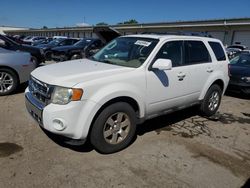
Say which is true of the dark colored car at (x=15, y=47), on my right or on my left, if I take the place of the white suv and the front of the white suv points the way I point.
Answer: on my right

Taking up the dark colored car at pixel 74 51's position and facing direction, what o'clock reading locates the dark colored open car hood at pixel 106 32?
the dark colored open car hood at pixel 106 32 is roughly at 10 o'clock from the dark colored car at pixel 74 51.

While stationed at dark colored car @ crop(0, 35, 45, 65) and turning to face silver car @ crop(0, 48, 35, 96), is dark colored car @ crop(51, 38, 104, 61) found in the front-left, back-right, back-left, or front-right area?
back-left

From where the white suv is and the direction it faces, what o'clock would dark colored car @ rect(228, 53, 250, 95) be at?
The dark colored car is roughly at 6 o'clock from the white suv.

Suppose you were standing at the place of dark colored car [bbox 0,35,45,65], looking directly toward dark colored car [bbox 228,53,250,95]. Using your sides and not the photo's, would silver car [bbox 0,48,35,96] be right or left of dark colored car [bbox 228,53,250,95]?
right

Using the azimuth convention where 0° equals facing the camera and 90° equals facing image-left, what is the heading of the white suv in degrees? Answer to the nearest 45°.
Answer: approximately 45°

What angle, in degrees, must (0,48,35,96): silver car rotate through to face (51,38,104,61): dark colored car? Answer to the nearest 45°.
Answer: approximately 135° to its right

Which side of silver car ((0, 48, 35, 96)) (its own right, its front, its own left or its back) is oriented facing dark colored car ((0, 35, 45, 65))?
right

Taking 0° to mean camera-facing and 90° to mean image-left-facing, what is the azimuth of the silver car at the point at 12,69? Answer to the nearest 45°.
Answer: approximately 90°
